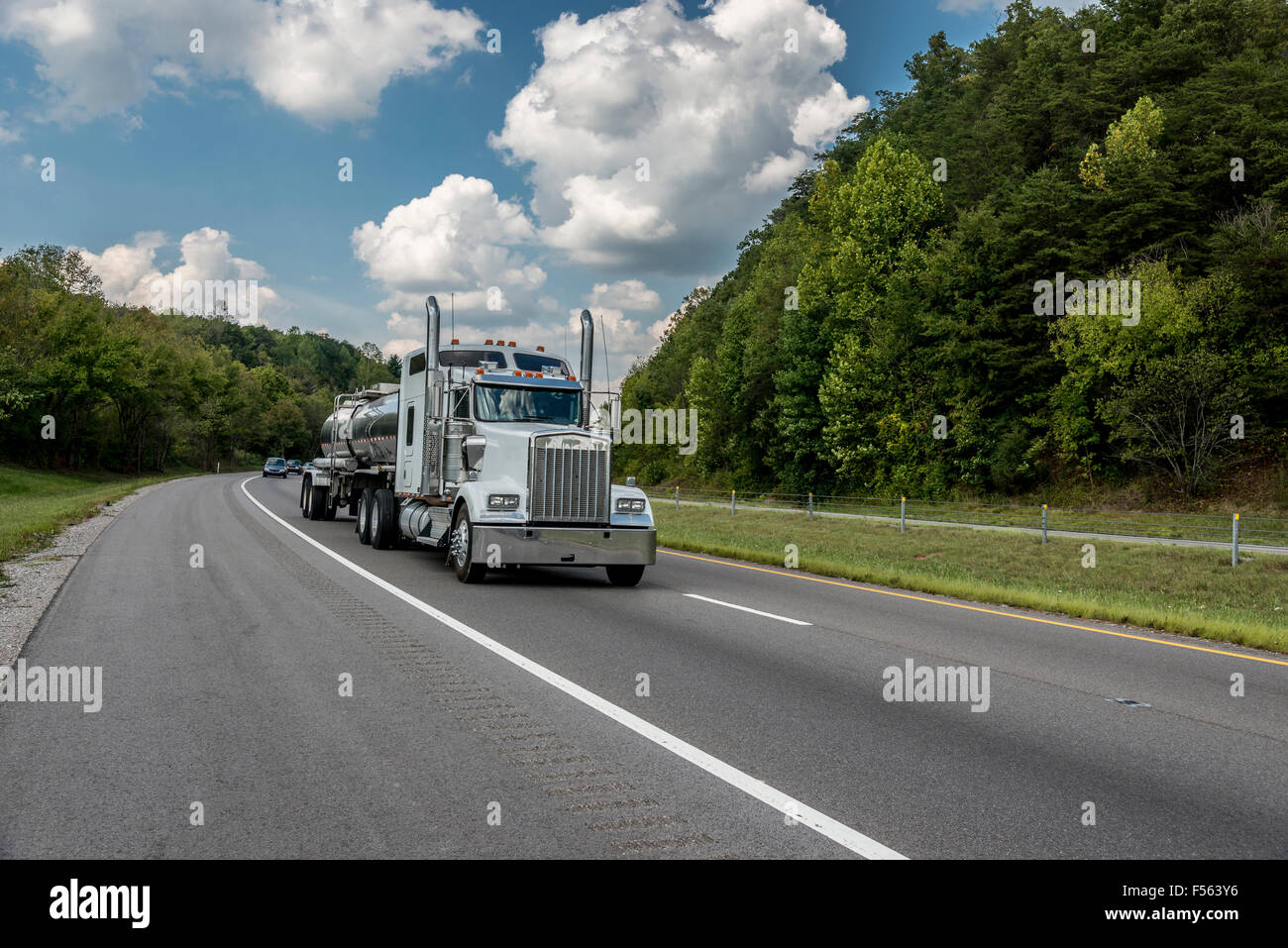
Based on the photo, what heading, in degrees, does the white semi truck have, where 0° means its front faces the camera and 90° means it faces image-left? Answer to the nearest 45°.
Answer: approximately 315°
